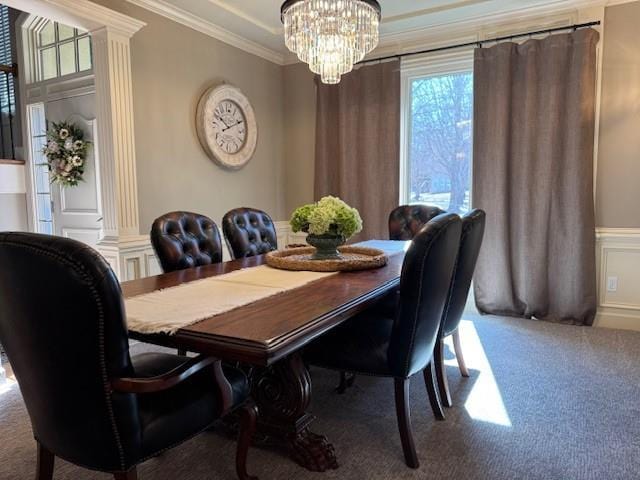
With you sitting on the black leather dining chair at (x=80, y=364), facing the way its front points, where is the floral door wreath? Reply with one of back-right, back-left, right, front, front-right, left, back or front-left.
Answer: front-left

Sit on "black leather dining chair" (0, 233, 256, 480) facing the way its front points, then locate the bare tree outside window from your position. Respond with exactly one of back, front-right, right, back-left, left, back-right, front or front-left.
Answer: front

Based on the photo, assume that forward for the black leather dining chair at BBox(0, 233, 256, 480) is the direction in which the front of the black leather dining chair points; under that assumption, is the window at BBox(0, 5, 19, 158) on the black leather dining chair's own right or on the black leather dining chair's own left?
on the black leather dining chair's own left

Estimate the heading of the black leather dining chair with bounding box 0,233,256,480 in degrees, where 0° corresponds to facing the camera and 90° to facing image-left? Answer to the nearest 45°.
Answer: approximately 225°

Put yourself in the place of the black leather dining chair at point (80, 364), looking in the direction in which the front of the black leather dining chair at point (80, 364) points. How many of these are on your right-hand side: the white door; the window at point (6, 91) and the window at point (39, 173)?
0

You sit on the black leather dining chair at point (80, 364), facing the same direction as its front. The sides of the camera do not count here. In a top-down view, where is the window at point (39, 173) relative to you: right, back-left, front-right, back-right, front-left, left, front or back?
front-left

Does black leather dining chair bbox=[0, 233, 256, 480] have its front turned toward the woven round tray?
yes

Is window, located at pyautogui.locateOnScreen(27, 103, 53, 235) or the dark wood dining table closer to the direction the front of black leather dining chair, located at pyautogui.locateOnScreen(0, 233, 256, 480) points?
the dark wood dining table

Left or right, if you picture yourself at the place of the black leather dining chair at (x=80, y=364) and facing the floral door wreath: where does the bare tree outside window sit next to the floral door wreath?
right

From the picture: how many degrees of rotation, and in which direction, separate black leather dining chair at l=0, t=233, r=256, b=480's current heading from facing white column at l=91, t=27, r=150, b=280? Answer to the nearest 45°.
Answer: approximately 45° to its left

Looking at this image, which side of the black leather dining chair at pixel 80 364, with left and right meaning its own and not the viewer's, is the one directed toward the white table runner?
front

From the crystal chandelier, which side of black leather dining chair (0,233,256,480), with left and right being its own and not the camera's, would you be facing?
front

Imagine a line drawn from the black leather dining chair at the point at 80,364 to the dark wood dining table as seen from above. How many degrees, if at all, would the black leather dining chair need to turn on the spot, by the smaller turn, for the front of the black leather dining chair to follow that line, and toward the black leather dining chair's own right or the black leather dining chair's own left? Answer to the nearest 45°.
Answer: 0° — it already faces it

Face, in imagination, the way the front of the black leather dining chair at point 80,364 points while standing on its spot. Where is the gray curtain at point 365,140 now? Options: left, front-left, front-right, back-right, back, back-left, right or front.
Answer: front

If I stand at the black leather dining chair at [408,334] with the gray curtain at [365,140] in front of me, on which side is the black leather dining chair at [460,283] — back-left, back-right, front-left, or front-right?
front-right

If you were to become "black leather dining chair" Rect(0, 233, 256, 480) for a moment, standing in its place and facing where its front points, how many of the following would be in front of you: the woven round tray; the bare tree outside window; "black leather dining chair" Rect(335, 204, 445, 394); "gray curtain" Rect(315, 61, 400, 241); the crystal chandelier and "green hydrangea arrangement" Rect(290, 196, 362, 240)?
6
